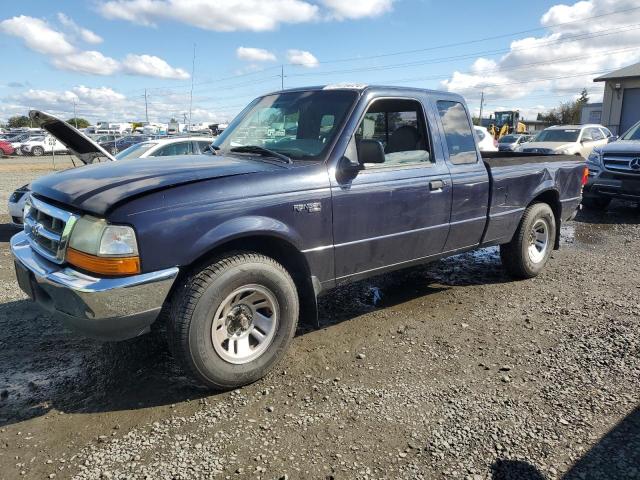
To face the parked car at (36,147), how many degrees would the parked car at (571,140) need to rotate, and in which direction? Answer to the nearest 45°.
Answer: approximately 45° to its right

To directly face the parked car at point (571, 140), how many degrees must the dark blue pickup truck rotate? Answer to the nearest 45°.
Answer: approximately 180°

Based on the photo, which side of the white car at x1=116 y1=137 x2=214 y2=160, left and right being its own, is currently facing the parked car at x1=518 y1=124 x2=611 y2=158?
back

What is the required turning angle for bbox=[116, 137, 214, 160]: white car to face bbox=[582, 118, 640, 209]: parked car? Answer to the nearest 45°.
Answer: approximately 135° to its left

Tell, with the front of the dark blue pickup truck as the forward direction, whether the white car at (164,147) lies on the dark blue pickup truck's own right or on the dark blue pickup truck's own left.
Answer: on the dark blue pickup truck's own right

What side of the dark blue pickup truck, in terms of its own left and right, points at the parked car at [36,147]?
right
